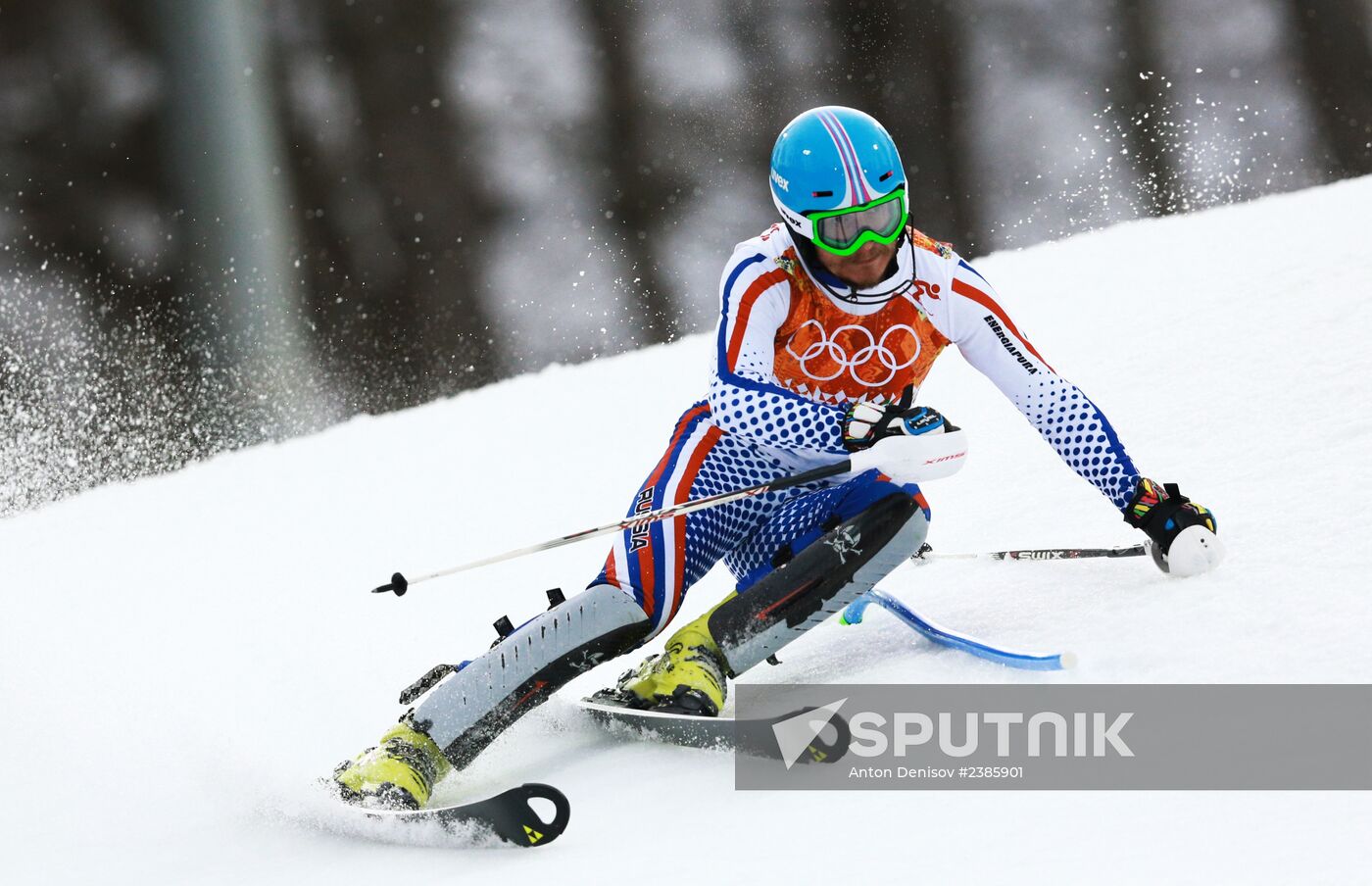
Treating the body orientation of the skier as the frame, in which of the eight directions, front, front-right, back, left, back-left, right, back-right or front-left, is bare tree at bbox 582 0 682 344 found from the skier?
back-left

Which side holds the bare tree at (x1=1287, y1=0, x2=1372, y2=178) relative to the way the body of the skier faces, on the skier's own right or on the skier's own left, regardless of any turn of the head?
on the skier's own left

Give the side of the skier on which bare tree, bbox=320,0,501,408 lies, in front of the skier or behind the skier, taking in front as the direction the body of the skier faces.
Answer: behind

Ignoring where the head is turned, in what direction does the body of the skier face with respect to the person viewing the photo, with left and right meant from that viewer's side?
facing the viewer and to the right of the viewer
